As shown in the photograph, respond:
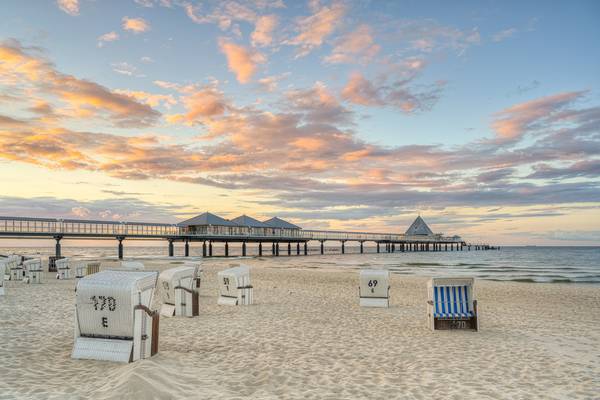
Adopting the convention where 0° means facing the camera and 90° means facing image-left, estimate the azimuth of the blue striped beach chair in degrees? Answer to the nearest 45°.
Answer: approximately 0°

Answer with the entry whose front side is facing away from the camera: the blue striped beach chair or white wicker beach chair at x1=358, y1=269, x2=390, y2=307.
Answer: the white wicker beach chair

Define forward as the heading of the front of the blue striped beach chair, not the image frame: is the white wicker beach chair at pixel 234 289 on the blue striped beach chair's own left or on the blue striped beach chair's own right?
on the blue striped beach chair's own right

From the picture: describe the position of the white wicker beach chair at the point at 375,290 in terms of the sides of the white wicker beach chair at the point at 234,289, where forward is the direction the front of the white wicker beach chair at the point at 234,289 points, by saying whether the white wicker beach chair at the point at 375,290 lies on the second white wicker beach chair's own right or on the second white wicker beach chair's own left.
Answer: on the second white wicker beach chair's own right

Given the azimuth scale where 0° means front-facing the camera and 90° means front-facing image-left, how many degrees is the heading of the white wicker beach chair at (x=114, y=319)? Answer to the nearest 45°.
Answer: approximately 225°

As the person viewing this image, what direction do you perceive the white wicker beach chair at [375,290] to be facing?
facing away from the viewer

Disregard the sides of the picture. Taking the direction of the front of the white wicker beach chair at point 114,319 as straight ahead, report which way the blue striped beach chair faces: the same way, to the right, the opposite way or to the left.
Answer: the opposite way

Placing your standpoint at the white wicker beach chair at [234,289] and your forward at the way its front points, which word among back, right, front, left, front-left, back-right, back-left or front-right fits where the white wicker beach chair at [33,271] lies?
left

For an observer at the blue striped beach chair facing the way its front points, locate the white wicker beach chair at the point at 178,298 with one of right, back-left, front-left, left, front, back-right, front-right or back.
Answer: right

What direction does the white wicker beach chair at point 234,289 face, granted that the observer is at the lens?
facing away from the viewer and to the right of the viewer

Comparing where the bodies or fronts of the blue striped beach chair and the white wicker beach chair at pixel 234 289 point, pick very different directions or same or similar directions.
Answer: very different directions

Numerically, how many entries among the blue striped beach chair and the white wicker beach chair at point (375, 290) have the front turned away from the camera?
1

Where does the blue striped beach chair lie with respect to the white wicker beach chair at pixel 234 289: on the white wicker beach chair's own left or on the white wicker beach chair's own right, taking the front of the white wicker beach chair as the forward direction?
on the white wicker beach chair's own right

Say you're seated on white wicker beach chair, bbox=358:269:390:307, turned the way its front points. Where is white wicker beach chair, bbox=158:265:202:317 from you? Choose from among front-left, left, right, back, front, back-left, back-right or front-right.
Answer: back-left
